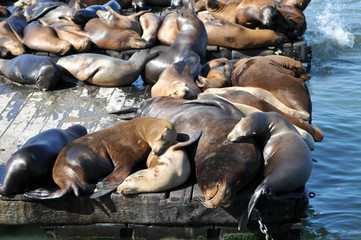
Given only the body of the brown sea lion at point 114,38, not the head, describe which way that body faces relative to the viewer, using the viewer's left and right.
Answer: facing to the right of the viewer

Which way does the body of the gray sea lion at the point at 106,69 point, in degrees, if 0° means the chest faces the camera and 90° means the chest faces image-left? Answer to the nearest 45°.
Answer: approximately 270°

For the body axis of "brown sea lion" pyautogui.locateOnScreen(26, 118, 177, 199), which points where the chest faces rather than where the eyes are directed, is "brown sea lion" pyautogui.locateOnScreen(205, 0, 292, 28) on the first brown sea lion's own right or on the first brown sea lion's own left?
on the first brown sea lion's own left

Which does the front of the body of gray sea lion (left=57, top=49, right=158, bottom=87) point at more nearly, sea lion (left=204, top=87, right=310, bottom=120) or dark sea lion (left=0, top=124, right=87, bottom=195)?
the sea lion

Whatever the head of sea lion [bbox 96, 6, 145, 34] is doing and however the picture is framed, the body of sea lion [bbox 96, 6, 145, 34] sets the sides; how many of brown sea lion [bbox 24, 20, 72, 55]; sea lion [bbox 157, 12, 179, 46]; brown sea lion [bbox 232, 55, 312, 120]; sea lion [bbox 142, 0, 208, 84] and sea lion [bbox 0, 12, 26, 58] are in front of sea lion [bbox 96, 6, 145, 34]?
2

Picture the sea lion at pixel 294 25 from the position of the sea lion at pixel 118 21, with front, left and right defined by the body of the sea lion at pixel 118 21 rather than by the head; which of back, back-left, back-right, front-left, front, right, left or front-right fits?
back

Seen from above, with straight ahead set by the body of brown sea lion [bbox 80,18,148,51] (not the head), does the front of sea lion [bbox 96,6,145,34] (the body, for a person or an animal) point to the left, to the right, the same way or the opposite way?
the opposite way

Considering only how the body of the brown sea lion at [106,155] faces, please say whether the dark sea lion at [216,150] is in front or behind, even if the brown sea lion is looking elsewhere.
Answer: in front

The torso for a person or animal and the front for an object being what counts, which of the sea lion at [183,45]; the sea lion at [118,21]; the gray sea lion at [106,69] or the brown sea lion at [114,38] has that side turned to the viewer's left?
the sea lion at [118,21]

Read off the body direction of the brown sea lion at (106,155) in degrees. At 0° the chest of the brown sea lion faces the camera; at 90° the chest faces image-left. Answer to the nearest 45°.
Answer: approximately 270°

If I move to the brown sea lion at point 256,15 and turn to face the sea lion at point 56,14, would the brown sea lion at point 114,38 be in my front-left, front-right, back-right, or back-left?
front-left

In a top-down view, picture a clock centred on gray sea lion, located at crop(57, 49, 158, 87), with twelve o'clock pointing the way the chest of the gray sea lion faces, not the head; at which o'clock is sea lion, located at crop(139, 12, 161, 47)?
The sea lion is roughly at 10 o'clock from the gray sea lion.
